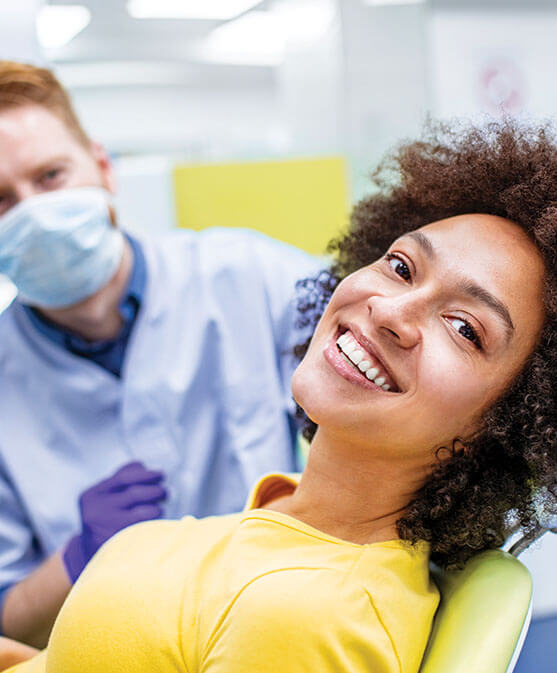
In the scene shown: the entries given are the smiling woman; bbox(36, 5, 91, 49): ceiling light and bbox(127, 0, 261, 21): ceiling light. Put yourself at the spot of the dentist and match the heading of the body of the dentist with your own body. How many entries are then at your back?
2

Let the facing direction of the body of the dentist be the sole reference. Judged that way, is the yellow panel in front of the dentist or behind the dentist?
behind

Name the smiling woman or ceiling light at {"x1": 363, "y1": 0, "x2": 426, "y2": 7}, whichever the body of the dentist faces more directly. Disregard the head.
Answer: the smiling woman

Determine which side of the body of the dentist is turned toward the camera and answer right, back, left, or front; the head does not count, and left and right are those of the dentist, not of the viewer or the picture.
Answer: front

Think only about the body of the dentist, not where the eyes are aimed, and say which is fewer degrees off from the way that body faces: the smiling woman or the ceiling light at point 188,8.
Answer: the smiling woman

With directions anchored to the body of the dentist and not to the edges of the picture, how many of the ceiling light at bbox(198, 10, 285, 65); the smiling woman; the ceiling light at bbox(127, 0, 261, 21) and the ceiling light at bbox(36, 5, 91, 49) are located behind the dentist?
3

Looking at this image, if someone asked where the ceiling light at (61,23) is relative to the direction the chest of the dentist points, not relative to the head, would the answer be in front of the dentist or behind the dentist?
behind

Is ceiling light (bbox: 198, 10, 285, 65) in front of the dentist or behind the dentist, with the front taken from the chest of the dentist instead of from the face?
behind

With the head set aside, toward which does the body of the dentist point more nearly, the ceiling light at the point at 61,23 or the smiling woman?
the smiling woman

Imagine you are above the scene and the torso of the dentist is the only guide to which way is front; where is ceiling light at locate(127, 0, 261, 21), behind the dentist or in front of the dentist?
behind
